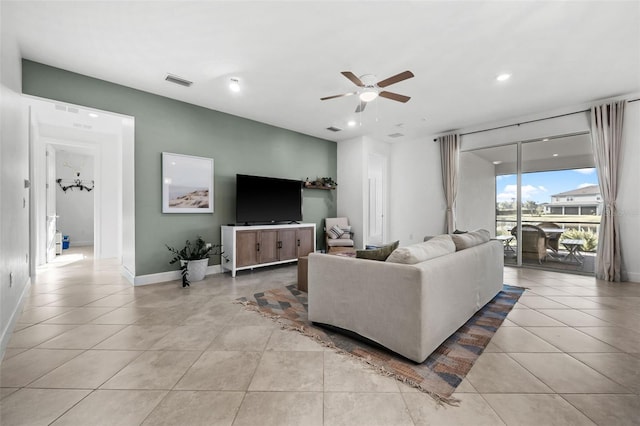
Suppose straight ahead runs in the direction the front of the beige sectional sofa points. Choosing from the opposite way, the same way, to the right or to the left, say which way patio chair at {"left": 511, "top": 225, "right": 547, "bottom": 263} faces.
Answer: to the right

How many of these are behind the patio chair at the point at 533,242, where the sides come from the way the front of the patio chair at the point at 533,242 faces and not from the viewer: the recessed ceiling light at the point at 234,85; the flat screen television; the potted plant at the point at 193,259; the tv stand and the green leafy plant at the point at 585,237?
4

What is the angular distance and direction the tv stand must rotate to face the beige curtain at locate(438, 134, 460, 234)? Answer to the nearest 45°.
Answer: approximately 45° to its left

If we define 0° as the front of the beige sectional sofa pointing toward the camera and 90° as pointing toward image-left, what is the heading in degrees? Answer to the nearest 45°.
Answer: approximately 135°

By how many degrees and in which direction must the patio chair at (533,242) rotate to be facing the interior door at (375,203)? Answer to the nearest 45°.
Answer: approximately 135° to its left

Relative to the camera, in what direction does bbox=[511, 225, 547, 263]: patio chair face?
facing away from the viewer and to the right of the viewer

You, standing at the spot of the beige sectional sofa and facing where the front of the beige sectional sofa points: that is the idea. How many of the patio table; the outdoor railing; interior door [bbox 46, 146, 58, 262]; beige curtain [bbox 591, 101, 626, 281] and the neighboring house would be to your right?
4

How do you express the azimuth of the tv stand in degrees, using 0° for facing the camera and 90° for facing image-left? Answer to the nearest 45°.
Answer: approximately 315°

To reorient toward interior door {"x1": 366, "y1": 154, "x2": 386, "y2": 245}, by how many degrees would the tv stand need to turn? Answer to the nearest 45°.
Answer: approximately 90° to its left

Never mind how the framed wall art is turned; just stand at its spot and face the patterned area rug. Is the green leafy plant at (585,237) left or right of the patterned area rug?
left

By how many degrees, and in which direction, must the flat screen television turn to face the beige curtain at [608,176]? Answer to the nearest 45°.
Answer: approximately 45° to its left
